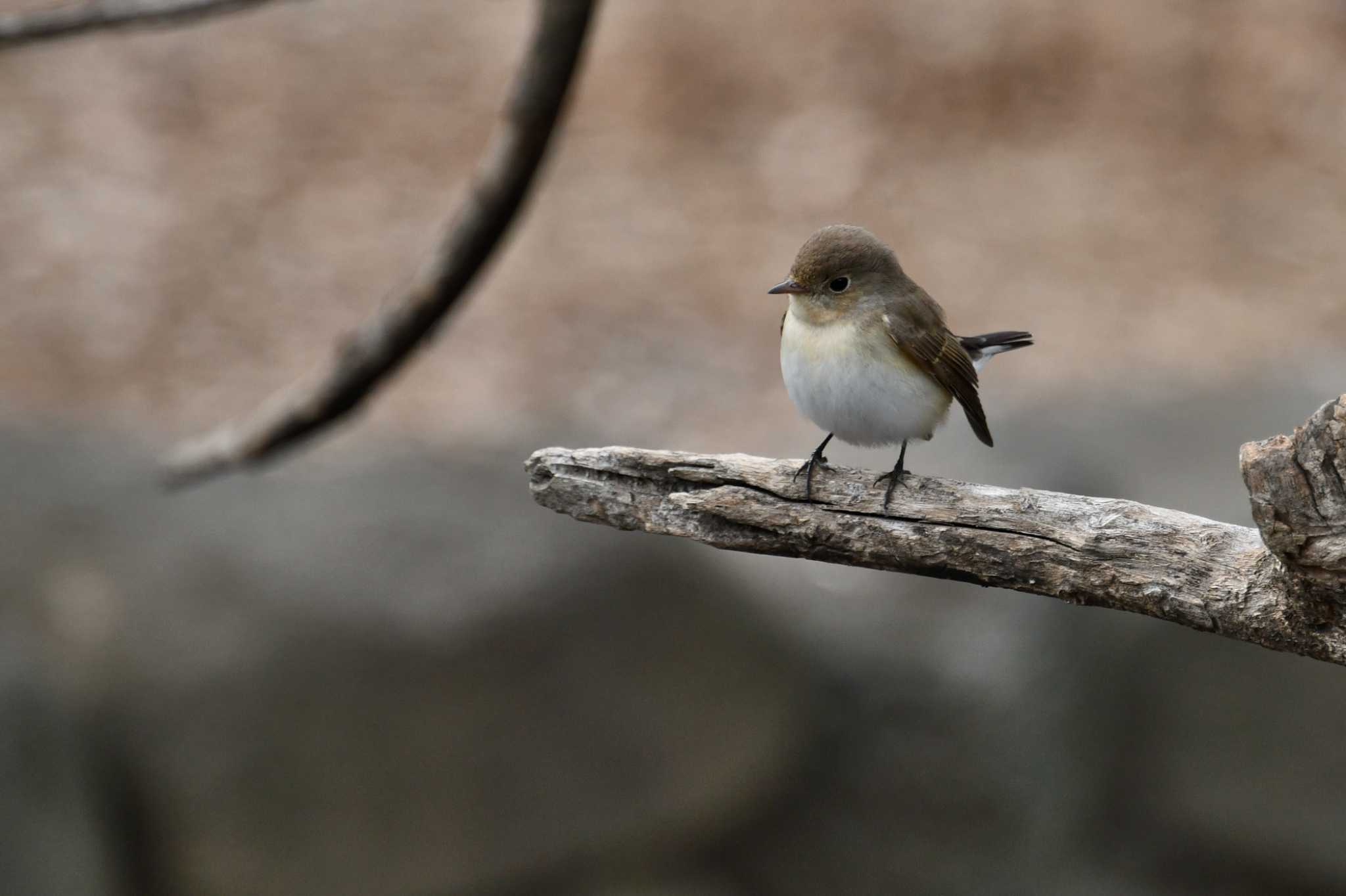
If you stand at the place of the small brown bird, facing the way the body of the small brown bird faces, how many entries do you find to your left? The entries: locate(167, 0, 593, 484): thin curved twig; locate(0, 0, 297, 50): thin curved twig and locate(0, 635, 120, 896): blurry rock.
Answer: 0

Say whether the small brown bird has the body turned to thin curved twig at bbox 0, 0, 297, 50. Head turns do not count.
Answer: no

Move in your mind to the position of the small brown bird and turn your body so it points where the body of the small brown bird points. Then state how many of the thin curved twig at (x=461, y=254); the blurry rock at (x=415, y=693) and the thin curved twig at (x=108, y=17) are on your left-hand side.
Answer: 0

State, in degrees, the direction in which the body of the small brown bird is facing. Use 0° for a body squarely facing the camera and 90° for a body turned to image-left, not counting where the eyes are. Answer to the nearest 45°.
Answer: approximately 45°

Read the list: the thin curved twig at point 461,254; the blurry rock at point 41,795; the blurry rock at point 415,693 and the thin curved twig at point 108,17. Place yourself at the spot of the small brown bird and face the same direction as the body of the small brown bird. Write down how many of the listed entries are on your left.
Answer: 0

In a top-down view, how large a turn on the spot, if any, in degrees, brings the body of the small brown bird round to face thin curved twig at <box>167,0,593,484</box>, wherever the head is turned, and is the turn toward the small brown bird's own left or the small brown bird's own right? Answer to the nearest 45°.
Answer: approximately 90° to the small brown bird's own right

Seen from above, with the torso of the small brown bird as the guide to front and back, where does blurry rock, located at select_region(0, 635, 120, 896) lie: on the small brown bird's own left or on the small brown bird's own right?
on the small brown bird's own right
